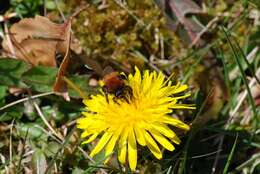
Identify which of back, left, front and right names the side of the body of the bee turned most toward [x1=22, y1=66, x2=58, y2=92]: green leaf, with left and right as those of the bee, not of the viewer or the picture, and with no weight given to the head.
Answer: back

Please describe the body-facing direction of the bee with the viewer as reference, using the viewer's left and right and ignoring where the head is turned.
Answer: facing the viewer and to the right of the viewer

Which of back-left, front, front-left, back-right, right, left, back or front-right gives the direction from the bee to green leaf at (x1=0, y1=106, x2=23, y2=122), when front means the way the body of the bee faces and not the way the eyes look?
back

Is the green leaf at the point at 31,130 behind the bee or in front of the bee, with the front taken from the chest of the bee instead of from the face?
behind

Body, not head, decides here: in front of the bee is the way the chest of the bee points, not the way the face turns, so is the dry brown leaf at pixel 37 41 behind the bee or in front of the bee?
behind

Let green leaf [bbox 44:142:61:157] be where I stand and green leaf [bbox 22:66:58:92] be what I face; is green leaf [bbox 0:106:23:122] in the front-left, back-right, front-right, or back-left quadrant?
front-left

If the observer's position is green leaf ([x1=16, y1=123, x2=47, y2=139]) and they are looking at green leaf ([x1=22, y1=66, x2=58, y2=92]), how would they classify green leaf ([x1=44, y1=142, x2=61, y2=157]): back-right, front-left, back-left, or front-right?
back-right

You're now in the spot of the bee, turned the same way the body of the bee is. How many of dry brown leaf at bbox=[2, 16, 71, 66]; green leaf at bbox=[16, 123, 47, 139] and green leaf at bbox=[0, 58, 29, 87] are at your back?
3

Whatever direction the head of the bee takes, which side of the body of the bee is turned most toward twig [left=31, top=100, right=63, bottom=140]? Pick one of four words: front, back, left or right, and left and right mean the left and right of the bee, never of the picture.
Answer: right

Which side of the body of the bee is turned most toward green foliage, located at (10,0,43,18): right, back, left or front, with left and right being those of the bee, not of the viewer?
back

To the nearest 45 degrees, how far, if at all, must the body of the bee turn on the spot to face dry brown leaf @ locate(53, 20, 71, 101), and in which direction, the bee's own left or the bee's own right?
approximately 180°

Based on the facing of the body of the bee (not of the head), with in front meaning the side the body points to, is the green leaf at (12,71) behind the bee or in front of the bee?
behind
